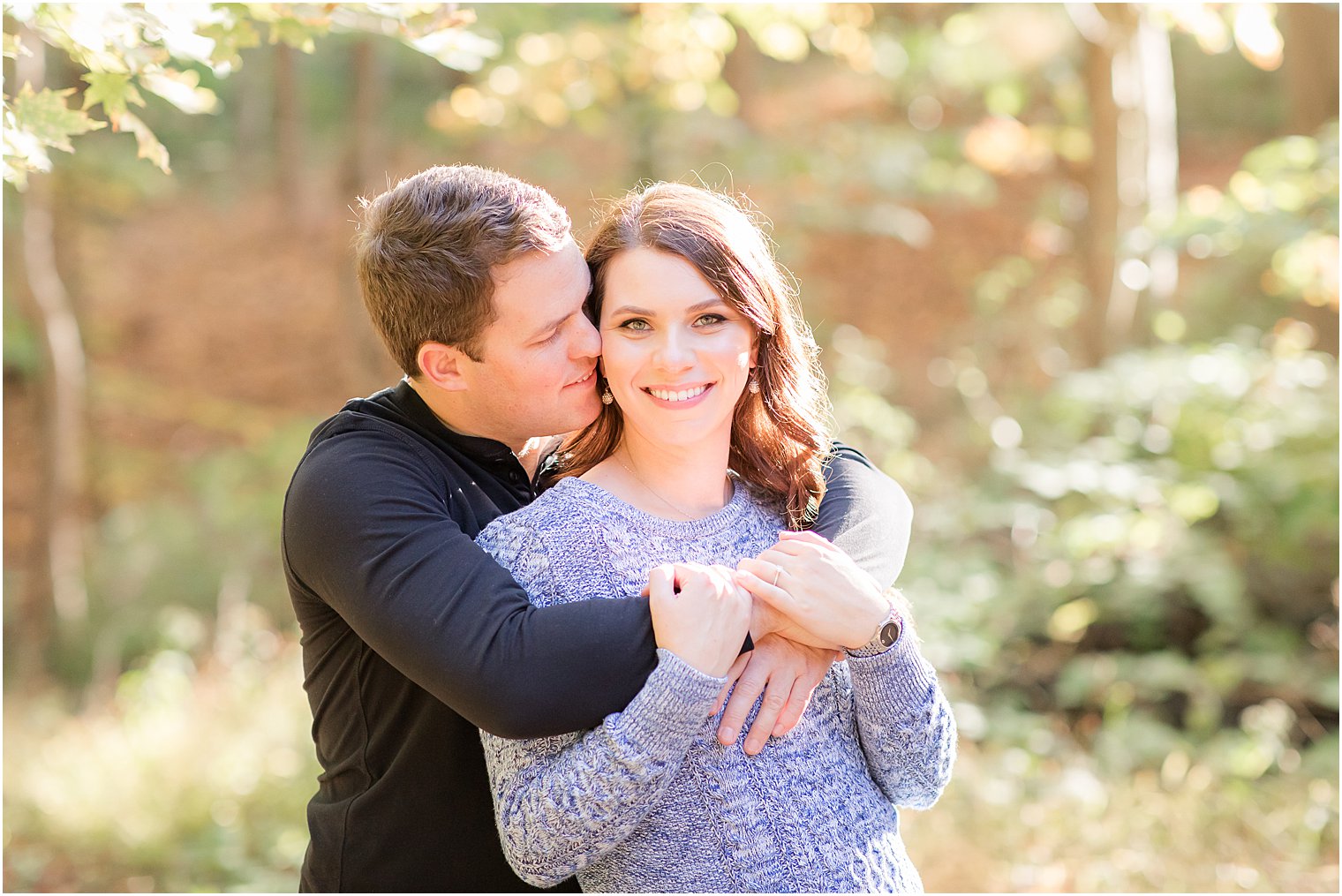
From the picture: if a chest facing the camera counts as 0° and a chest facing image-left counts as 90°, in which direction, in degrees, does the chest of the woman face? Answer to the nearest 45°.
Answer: approximately 0°

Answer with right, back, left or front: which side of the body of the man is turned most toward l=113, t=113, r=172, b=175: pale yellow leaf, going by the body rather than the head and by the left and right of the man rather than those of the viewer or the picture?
back

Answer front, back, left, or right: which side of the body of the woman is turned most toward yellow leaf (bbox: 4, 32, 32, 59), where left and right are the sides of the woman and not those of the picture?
right

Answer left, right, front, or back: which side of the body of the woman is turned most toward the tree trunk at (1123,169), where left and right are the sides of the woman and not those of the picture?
back

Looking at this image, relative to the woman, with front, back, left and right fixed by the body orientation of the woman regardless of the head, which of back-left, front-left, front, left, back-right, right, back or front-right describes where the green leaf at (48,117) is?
right

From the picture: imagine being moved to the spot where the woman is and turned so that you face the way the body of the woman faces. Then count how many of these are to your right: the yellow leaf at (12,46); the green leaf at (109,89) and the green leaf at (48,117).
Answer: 3

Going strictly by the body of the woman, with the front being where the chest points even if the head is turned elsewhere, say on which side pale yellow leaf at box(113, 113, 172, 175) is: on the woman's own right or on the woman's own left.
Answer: on the woman's own right

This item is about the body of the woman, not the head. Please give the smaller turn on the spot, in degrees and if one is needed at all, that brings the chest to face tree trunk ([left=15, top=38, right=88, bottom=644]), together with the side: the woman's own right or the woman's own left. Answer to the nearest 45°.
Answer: approximately 135° to the woman's own right

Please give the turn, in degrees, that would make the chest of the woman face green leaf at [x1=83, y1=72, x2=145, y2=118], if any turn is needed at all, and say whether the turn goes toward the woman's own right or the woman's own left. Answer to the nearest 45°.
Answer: approximately 90° to the woman's own right

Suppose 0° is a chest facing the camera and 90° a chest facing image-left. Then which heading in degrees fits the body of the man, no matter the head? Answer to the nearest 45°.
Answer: approximately 315°
